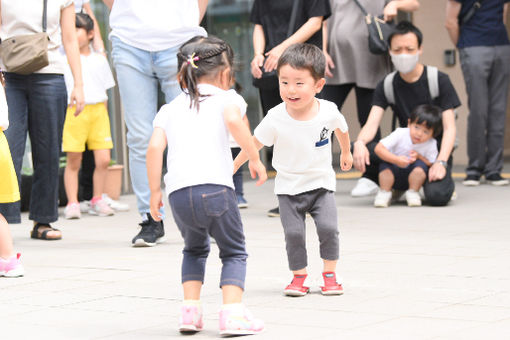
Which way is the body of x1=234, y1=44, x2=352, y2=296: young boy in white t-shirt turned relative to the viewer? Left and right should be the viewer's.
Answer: facing the viewer

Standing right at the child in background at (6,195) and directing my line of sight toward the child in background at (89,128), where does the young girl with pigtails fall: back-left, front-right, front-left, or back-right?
back-right

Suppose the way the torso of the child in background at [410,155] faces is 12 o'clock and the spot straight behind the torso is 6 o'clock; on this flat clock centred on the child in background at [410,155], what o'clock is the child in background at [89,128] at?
the child in background at [89,128] is roughly at 3 o'clock from the child in background at [410,155].

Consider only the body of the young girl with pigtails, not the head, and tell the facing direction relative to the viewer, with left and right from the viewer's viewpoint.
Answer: facing away from the viewer and to the right of the viewer

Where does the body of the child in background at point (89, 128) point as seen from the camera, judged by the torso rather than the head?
toward the camera

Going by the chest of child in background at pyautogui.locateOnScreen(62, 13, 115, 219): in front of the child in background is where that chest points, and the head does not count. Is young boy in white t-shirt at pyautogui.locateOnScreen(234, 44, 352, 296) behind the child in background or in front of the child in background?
in front

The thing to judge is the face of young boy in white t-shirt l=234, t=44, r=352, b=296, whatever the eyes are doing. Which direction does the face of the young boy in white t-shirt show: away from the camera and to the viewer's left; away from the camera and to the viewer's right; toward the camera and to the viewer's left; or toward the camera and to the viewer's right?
toward the camera and to the viewer's left
